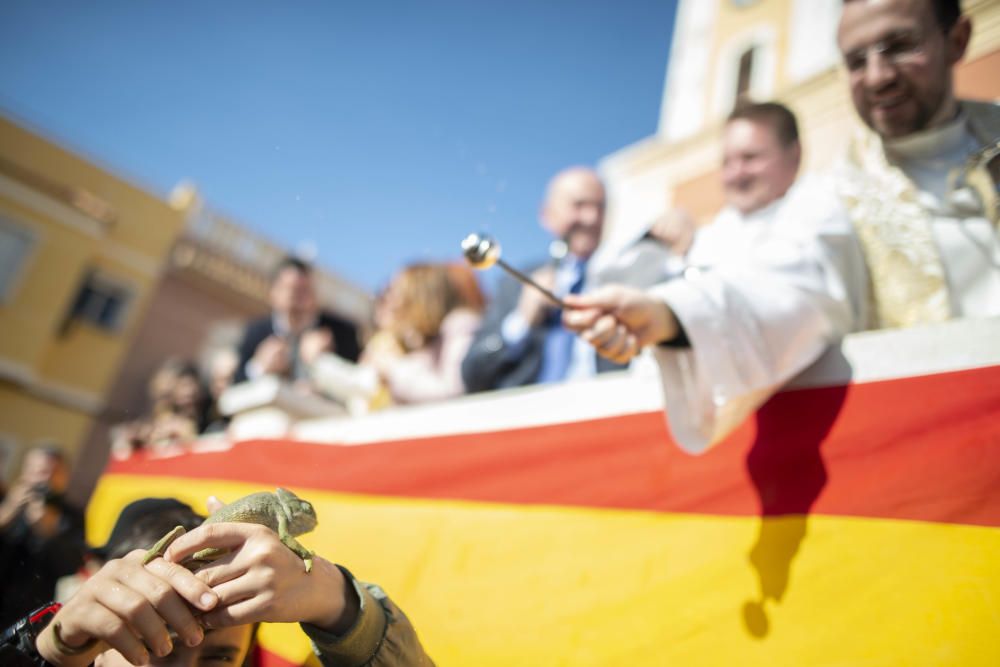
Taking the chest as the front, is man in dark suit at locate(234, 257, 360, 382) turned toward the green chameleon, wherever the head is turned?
yes

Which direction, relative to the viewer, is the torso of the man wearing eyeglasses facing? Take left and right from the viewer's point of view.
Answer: facing the viewer and to the left of the viewer

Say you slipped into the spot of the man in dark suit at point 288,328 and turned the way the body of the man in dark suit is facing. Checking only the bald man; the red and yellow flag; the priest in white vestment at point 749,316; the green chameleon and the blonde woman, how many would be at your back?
0

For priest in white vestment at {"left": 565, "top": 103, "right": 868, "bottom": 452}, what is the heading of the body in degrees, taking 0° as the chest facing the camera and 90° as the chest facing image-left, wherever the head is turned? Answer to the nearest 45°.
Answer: approximately 45°

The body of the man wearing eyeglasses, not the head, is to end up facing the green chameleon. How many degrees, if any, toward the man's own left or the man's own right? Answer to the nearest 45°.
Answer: approximately 45° to the man's own left

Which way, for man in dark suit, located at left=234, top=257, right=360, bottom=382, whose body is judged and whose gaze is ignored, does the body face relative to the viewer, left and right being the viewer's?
facing the viewer

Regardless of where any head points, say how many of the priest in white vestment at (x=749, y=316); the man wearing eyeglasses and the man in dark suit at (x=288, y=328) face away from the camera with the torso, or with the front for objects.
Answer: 0

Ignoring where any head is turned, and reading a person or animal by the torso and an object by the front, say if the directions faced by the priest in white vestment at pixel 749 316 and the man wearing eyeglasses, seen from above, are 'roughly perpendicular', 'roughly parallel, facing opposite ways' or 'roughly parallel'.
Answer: roughly parallel

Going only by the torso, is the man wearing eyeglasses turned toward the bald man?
no

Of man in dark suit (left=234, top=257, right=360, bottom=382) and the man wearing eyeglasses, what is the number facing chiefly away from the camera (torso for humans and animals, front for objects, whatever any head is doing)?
0

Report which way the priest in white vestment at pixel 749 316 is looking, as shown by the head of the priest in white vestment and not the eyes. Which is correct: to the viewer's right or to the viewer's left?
to the viewer's left

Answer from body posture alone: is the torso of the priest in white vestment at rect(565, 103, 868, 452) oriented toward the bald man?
no
